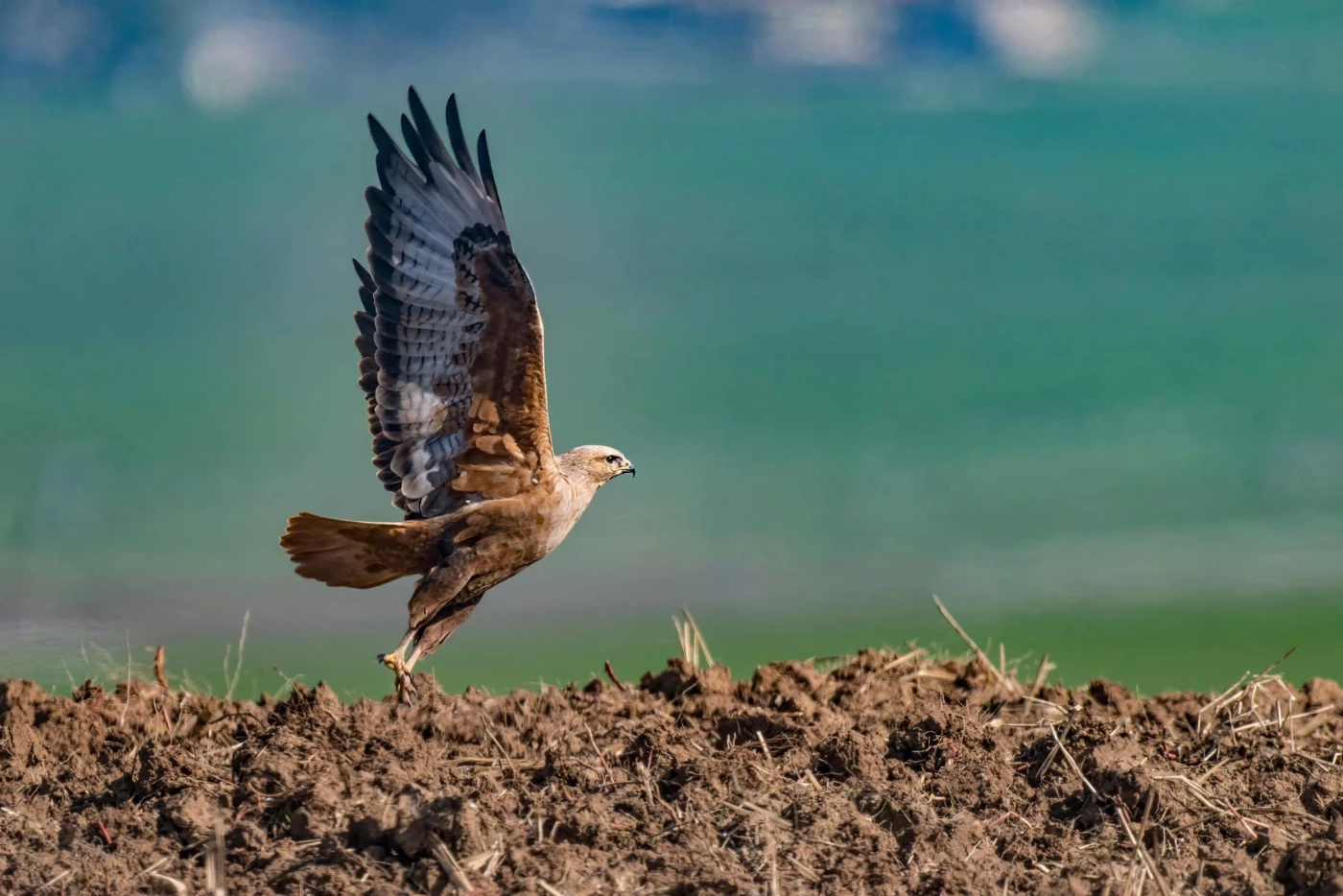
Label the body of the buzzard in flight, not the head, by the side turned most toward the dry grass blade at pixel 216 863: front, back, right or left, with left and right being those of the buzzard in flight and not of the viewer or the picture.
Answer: right

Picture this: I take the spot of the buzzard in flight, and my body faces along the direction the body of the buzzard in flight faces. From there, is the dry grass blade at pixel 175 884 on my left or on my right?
on my right

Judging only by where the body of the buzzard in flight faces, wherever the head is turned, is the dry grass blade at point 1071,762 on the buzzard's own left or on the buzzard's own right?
on the buzzard's own right

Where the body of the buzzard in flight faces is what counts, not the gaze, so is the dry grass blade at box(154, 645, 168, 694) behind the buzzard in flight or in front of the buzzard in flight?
behind

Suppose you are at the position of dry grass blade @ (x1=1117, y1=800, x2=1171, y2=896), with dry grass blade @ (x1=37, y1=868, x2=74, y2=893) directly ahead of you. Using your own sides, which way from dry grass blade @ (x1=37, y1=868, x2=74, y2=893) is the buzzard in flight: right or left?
right

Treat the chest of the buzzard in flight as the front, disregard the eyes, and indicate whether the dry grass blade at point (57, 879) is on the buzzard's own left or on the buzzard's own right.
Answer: on the buzzard's own right

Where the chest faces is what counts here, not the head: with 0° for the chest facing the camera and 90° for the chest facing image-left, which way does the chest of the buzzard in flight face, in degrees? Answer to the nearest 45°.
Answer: approximately 270°
